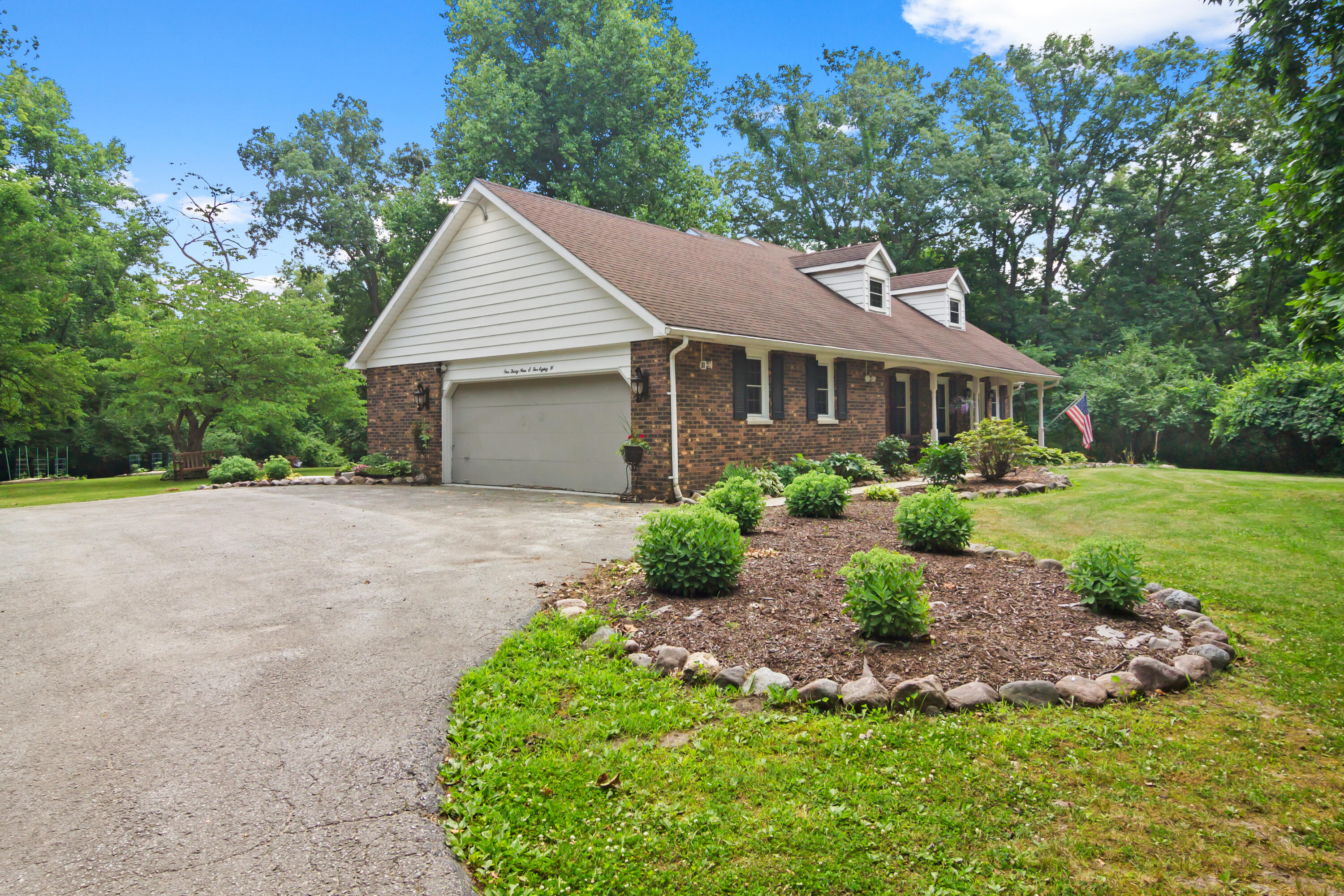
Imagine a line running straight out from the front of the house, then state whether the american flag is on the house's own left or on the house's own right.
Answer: on the house's own left

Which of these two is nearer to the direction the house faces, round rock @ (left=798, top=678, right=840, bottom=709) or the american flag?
the round rock

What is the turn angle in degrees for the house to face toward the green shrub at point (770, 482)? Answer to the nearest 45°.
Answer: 0° — it already faces it

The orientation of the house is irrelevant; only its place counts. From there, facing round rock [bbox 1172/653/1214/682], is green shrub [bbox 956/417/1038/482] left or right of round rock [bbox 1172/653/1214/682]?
left

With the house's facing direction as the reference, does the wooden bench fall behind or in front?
behind

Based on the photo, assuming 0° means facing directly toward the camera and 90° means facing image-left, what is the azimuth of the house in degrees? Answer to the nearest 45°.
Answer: approximately 315°

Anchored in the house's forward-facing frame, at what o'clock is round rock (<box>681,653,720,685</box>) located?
The round rock is roughly at 1 o'clock from the house.

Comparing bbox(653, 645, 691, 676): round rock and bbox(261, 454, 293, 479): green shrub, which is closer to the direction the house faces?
the round rock

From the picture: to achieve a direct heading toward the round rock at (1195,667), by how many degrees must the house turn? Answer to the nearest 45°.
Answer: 0° — it already faces it
